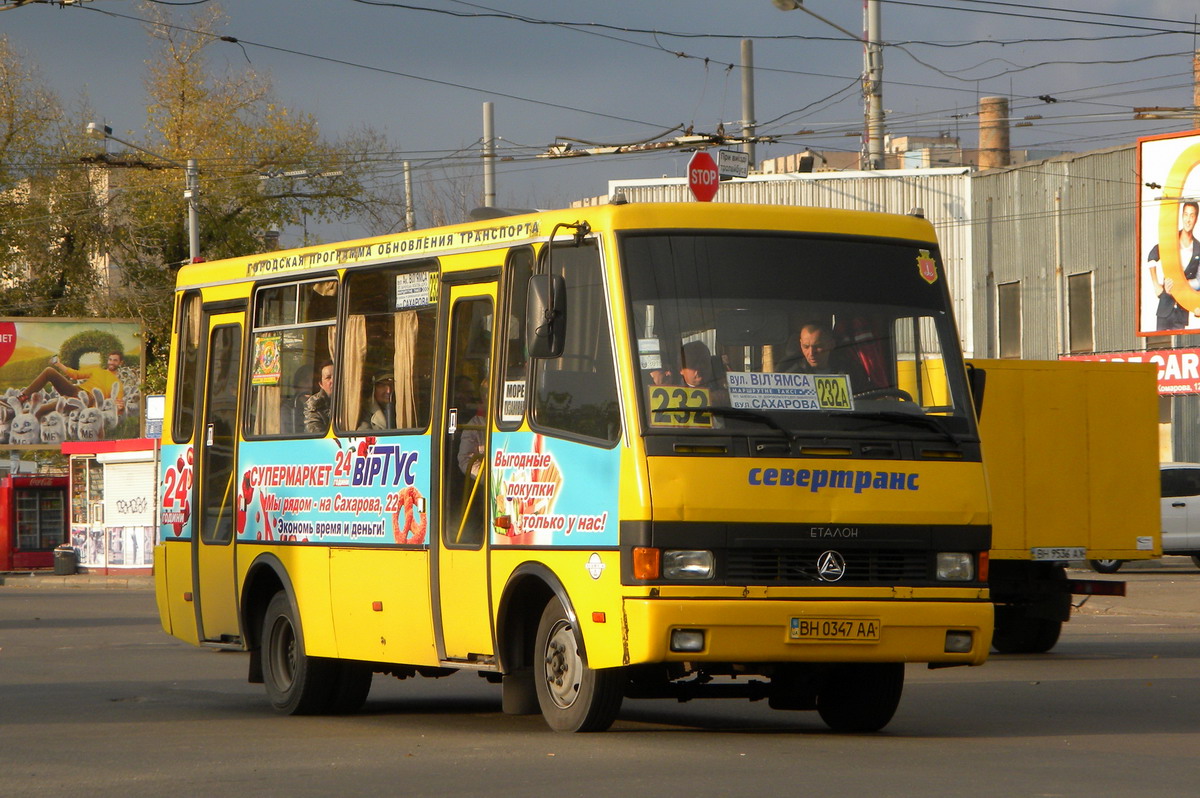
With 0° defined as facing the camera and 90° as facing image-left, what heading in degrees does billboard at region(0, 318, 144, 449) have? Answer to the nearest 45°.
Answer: approximately 0°

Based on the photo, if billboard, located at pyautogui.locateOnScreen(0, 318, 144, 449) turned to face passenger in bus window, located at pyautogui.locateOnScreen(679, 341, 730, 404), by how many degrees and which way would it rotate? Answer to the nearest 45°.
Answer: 0° — it already faces them

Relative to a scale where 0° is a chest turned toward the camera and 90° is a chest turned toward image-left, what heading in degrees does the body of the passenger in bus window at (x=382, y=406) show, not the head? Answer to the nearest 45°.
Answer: approximately 315°

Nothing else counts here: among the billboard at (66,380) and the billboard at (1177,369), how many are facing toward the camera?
2

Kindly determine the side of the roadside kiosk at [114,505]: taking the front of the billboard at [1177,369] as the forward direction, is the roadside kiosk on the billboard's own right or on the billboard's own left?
on the billboard's own right
